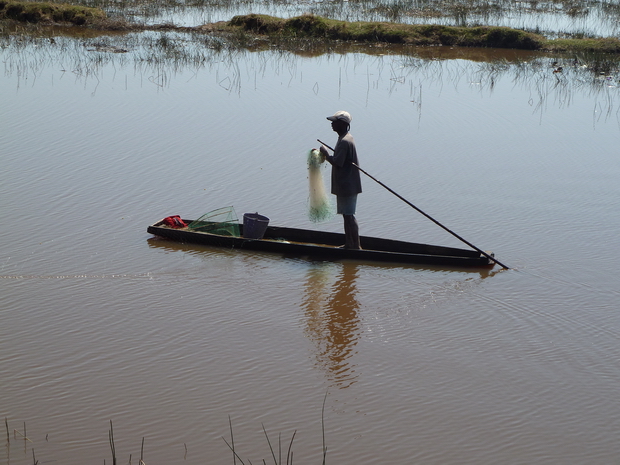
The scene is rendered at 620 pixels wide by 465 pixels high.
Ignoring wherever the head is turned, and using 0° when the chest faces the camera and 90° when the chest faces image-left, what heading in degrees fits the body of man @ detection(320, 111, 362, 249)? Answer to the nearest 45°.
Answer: approximately 90°

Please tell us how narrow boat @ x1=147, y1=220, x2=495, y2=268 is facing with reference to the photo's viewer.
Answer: facing to the left of the viewer

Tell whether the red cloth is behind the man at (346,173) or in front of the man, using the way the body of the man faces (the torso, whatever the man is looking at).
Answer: in front

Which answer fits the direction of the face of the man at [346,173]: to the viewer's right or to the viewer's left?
to the viewer's left
